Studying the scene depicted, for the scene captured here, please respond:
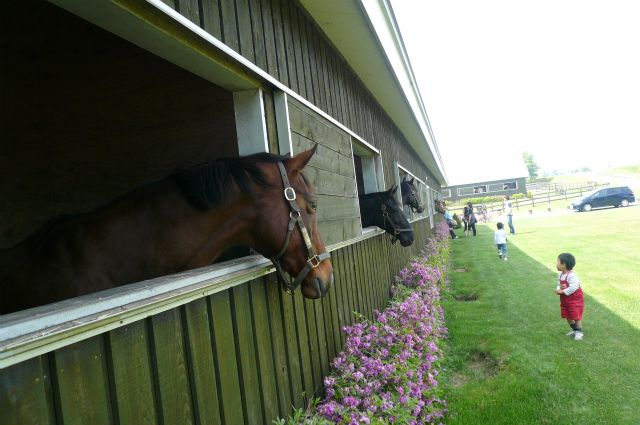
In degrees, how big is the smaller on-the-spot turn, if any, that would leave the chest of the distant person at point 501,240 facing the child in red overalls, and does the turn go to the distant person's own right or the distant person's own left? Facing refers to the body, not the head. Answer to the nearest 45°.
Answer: approximately 180°

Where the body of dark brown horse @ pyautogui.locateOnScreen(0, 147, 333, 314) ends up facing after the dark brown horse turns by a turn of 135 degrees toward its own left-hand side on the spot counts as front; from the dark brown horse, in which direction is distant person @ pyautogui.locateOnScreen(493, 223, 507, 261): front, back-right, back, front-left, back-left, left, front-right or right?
right

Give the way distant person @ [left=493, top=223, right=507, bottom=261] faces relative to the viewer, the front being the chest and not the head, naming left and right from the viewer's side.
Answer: facing away from the viewer

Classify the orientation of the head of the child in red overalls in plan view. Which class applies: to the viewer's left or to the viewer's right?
to the viewer's left

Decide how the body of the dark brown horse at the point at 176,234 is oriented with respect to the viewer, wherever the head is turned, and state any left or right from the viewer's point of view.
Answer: facing to the right of the viewer

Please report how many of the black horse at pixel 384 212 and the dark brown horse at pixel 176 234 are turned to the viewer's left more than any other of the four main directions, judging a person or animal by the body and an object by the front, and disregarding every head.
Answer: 0

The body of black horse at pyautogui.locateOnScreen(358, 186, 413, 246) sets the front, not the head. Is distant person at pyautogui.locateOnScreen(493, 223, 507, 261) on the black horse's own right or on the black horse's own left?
on the black horse's own left

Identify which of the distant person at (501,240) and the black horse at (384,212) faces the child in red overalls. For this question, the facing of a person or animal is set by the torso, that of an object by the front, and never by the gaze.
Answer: the black horse

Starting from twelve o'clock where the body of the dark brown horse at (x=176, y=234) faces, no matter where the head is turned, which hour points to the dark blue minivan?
The dark blue minivan is roughly at 11 o'clock from the dark brown horse.

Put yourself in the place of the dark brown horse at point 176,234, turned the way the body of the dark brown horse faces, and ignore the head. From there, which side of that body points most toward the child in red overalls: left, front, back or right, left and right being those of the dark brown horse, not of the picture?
front

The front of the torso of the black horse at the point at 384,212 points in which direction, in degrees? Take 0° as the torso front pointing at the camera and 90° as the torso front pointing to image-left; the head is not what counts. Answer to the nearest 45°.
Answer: approximately 270°
